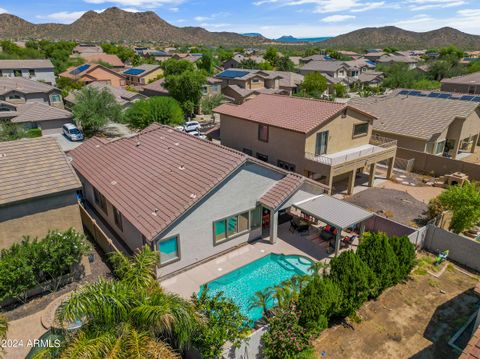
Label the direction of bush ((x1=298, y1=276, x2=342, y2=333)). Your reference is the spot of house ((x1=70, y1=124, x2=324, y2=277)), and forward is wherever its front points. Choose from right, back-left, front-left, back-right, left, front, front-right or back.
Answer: back

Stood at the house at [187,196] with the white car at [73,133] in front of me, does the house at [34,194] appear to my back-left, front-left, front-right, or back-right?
front-left

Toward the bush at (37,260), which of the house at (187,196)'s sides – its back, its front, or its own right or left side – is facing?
left

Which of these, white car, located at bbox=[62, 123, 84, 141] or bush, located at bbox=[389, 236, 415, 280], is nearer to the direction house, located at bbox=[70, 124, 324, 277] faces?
the white car

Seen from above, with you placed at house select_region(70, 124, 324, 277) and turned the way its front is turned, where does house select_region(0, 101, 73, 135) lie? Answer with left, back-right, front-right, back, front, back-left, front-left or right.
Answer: front

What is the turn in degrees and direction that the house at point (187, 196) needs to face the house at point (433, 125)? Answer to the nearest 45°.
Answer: approximately 90° to its right

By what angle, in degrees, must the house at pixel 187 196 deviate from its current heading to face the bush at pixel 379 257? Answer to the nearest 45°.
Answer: approximately 180°

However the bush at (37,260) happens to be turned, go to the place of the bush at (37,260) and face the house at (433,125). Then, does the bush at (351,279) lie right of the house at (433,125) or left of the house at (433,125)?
right

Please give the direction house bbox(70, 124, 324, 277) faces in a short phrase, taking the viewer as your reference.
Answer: facing away from the viewer and to the left of the viewer

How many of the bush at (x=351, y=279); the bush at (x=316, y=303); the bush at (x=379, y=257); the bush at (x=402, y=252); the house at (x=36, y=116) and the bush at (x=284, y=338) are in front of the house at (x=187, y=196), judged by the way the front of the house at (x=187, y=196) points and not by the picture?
1

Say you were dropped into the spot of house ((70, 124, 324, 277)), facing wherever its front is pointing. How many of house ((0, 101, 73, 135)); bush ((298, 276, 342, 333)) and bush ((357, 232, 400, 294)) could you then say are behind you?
2

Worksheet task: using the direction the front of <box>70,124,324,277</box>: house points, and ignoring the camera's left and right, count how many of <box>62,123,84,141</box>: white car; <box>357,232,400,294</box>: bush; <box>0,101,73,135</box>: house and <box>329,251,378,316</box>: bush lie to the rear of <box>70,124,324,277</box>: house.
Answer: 2

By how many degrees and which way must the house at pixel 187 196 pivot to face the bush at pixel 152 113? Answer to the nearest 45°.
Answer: approximately 45° to its right

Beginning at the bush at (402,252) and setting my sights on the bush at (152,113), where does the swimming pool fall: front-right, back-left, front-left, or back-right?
front-left

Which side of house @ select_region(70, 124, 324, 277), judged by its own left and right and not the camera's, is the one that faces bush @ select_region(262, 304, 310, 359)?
back

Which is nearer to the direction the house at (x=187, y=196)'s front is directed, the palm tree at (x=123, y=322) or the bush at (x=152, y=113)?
the bush
